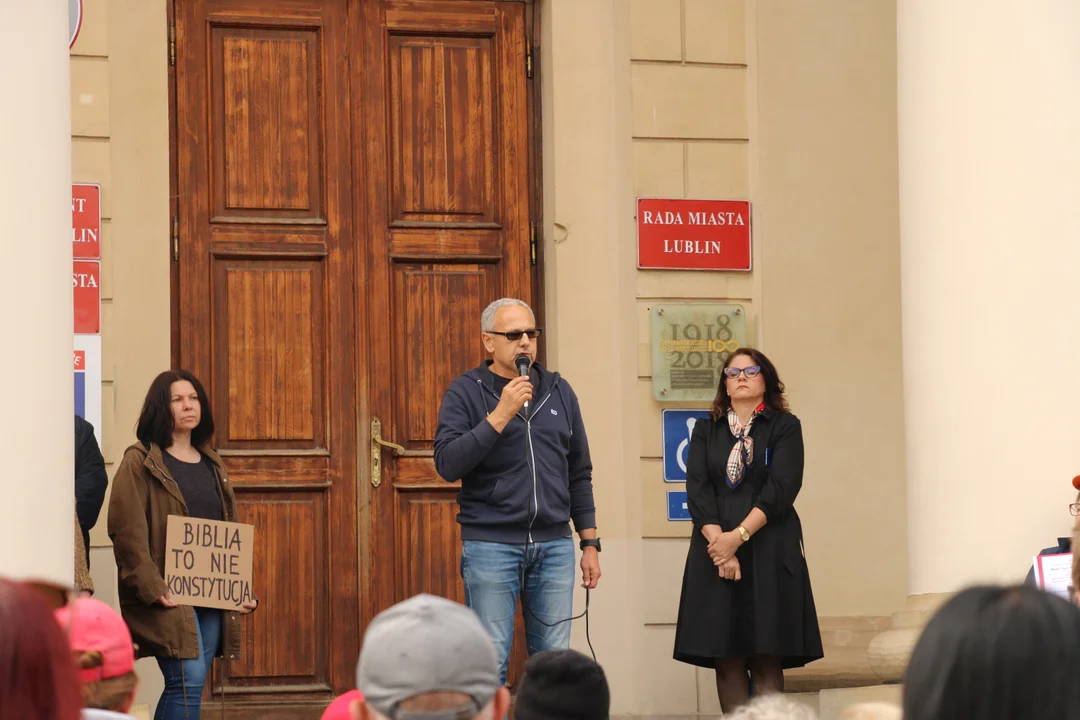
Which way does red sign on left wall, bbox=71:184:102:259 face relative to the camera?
toward the camera

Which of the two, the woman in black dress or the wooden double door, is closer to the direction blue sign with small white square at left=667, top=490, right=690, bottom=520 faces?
the woman in black dress

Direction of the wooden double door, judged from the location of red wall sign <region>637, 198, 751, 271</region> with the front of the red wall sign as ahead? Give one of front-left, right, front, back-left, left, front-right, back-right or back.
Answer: right

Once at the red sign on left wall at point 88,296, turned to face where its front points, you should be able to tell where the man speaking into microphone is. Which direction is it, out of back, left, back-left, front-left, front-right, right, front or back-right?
front-left

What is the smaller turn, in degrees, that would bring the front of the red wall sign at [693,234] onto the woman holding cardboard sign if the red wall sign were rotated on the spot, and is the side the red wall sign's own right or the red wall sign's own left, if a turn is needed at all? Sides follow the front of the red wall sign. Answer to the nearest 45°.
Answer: approximately 45° to the red wall sign's own right

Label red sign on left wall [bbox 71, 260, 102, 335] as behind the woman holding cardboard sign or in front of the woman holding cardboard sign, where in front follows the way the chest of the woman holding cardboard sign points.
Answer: behind

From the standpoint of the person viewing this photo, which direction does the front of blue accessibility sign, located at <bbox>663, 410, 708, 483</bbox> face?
facing the viewer

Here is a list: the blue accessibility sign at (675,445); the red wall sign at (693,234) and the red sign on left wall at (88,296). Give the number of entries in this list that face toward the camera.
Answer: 3

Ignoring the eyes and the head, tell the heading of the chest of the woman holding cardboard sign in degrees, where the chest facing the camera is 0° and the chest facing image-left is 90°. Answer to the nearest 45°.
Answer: approximately 315°

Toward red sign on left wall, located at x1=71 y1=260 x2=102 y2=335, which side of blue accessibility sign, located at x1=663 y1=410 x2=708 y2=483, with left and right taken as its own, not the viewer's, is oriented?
right

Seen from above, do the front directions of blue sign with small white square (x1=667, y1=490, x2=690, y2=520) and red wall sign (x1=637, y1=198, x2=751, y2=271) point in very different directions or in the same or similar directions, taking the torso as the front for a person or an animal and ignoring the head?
same or similar directions

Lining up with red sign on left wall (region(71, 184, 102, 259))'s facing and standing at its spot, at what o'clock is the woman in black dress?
The woman in black dress is roughly at 10 o'clock from the red sign on left wall.

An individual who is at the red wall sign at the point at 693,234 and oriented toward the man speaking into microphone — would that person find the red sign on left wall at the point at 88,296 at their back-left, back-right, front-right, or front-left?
front-right

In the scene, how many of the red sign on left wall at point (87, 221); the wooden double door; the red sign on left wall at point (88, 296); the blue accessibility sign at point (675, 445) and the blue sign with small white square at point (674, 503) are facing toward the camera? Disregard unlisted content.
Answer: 5

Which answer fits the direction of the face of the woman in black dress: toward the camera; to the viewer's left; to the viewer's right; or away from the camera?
toward the camera

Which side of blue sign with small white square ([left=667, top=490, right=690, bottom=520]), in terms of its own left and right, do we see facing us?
front

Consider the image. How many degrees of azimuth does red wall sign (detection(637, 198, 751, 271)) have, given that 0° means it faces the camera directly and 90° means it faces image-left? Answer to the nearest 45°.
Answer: approximately 0°
